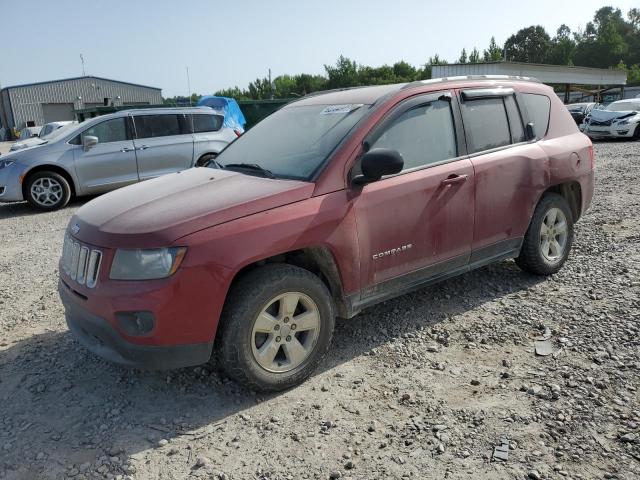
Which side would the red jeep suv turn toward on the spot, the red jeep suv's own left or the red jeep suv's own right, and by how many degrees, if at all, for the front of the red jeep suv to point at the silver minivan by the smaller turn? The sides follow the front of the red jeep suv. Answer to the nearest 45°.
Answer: approximately 90° to the red jeep suv's own right

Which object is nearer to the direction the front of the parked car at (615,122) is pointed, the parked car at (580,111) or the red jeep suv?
the red jeep suv

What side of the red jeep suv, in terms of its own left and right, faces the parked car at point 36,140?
right

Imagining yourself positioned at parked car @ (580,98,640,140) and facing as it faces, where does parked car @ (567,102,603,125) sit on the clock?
parked car @ (567,102,603,125) is roughly at 4 o'clock from parked car @ (580,98,640,140).

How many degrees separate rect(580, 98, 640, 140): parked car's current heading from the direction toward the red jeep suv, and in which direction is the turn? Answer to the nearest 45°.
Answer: approximately 45° to its left

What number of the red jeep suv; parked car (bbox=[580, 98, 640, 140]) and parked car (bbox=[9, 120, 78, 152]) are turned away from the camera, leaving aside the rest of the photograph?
0

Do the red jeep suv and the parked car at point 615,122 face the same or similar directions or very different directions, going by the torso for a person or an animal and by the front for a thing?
same or similar directions

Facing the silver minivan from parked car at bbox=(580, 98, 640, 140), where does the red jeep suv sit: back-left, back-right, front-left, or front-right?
front-left

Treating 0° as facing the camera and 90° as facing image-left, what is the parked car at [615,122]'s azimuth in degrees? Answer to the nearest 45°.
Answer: approximately 45°

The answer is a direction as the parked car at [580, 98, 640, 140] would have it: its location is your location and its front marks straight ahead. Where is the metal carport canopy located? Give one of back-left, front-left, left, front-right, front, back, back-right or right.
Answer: back-right

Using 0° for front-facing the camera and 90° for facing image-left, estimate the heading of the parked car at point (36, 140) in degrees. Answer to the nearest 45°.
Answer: approximately 45°

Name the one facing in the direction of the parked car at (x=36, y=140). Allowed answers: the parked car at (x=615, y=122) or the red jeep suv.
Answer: the parked car at (x=615, y=122)
